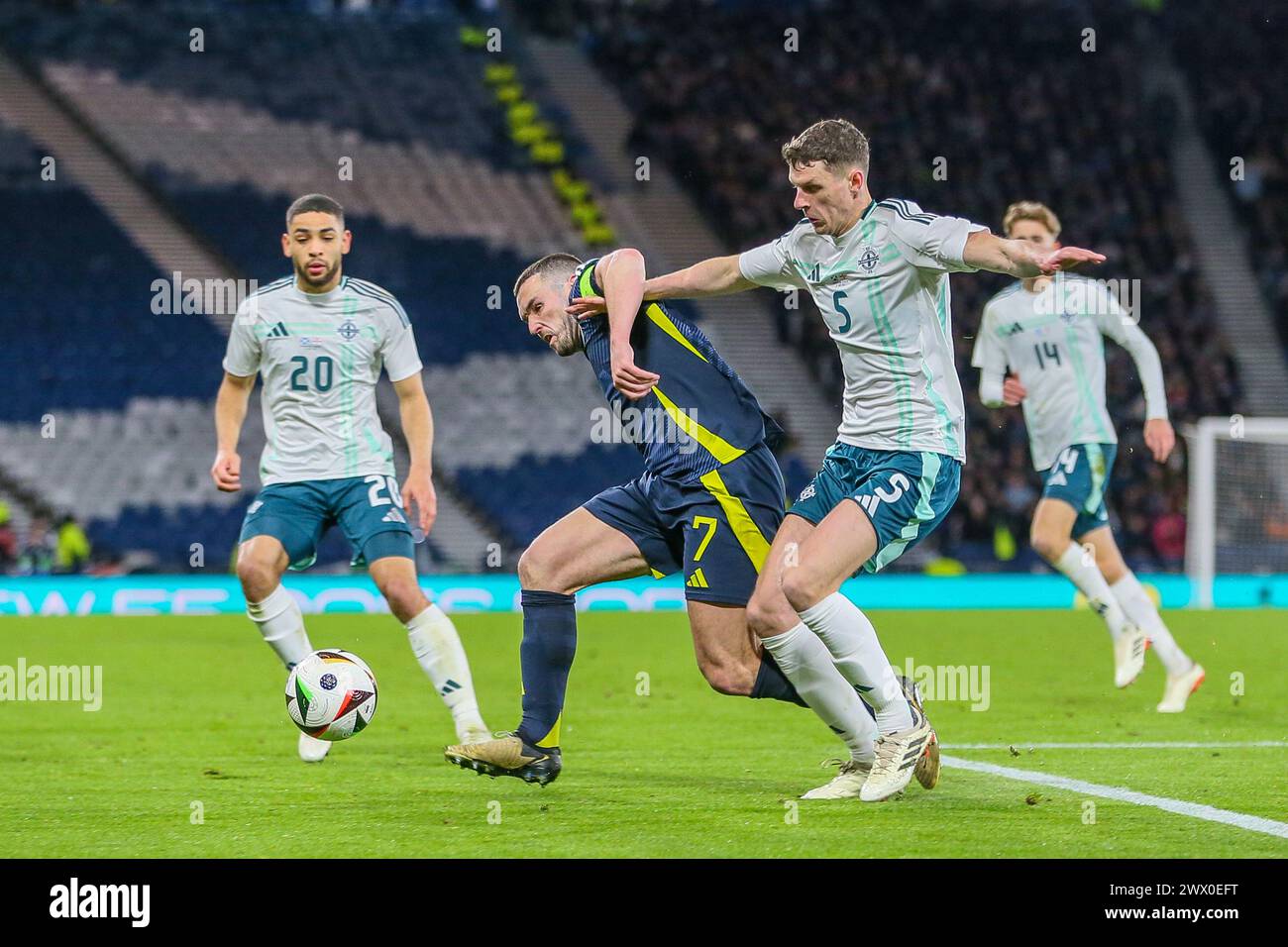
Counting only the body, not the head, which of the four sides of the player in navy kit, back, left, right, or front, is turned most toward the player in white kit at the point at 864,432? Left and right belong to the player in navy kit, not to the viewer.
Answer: back

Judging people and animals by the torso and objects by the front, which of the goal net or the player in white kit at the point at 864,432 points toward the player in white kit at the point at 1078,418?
the goal net

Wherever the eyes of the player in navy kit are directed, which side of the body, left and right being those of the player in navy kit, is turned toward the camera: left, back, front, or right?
left

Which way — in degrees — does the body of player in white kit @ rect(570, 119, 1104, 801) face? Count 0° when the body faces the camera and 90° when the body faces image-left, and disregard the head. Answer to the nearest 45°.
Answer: approximately 45°

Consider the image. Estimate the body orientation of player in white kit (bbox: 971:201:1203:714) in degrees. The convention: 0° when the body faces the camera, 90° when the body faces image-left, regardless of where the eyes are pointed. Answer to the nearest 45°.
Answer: approximately 45°

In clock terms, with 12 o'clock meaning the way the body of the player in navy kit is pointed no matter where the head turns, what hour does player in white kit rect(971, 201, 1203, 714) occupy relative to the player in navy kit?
The player in white kit is roughly at 4 o'clock from the player in navy kit.

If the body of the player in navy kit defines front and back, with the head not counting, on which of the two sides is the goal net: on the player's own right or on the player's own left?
on the player's own right

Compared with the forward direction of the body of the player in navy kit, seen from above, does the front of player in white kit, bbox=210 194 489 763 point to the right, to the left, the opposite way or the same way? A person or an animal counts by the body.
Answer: to the left

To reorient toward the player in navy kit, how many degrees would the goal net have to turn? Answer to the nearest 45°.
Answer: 0° — it already faces them

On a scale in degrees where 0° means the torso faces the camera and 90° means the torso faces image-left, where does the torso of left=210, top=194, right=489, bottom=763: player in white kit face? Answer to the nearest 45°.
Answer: approximately 0°
